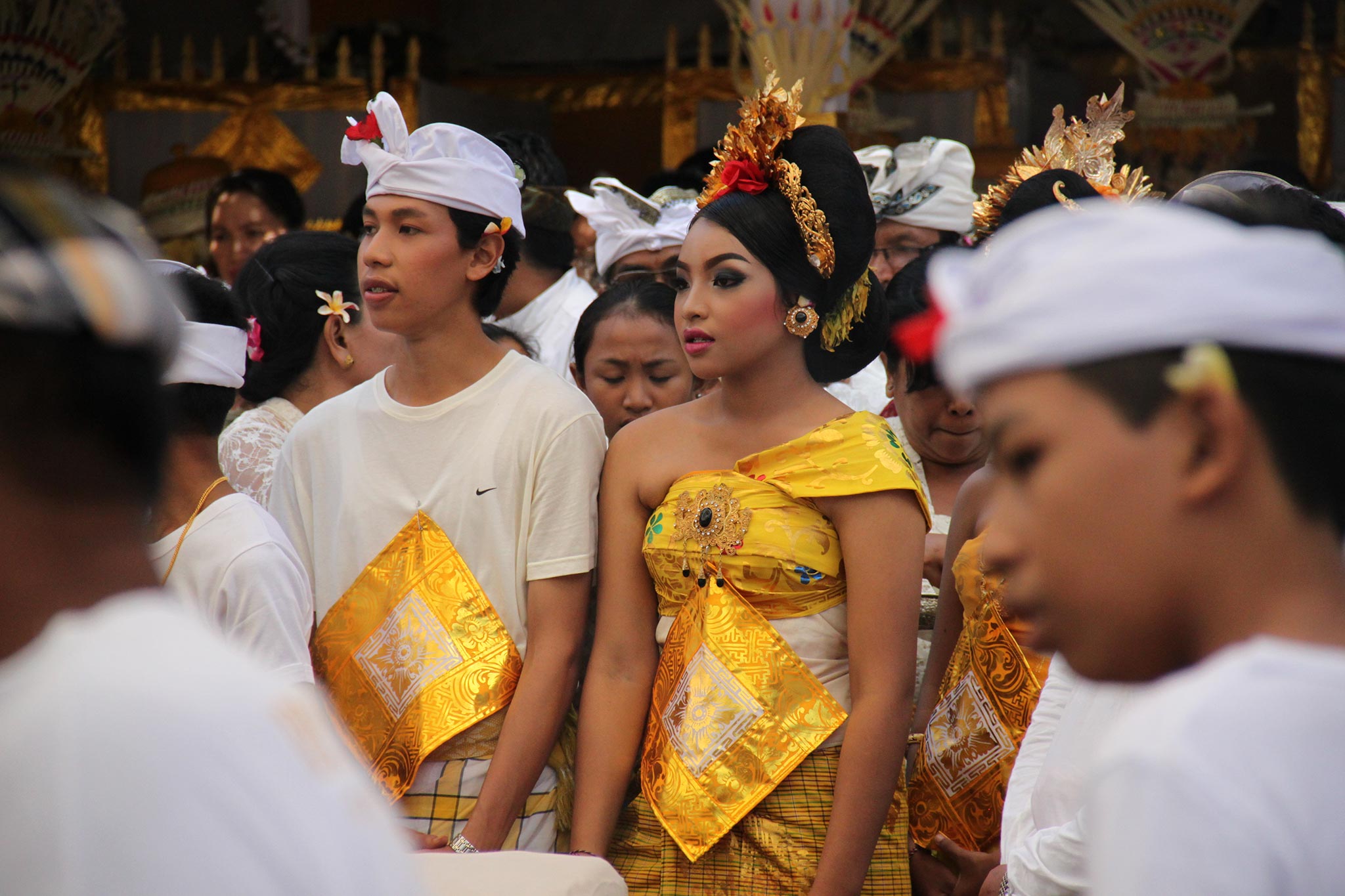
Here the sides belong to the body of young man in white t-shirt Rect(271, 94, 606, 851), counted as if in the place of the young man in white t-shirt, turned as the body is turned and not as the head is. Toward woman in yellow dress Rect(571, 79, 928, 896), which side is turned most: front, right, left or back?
left

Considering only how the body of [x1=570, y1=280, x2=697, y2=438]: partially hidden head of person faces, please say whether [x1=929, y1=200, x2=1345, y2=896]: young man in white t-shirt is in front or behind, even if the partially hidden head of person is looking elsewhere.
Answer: in front

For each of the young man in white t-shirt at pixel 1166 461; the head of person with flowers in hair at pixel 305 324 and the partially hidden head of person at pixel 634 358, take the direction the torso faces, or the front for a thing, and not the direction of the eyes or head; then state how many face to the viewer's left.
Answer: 1

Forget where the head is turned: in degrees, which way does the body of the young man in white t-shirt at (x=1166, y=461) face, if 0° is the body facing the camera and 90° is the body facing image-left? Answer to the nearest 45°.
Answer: approximately 90°

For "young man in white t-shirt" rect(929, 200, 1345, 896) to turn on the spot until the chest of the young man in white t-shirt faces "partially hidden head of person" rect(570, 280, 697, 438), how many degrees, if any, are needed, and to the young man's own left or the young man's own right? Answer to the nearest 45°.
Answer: approximately 45° to the young man's own right

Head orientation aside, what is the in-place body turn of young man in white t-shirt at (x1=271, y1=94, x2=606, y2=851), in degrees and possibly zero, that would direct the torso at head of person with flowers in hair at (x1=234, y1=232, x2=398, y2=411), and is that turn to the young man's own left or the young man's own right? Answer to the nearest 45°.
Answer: approximately 135° to the young man's own right

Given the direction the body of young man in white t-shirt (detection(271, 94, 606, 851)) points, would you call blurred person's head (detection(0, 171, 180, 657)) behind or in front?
in front
